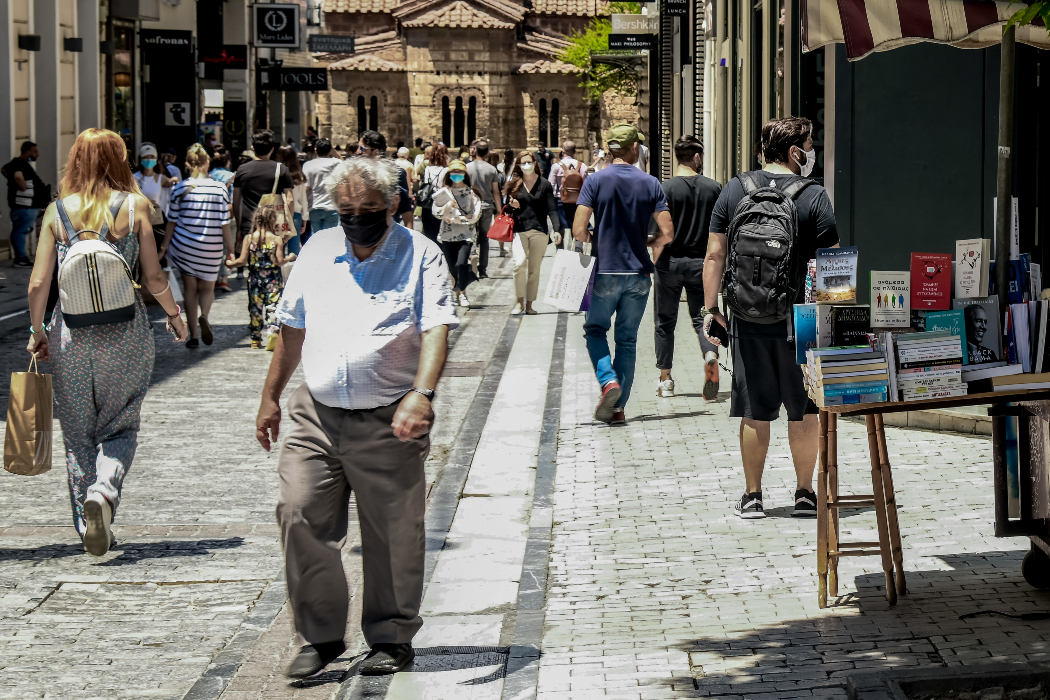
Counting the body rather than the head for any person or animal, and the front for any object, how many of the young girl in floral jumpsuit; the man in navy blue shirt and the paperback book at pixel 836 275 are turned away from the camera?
2

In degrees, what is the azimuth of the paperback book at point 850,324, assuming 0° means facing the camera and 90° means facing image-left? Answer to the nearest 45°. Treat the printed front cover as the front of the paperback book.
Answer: approximately 0°

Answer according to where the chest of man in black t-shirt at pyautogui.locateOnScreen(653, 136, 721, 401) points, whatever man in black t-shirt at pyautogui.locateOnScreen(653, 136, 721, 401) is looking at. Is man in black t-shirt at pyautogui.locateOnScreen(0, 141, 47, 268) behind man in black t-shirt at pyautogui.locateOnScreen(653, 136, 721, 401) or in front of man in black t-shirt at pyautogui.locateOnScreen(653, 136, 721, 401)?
in front

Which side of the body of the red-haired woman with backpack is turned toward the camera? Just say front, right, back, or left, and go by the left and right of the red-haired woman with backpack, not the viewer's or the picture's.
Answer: back

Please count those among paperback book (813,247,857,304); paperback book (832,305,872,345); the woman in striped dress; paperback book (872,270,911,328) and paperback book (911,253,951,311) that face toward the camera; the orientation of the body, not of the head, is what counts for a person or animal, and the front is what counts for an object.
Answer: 4

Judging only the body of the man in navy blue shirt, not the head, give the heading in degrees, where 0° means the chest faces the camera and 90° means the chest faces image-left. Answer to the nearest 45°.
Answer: approximately 180°

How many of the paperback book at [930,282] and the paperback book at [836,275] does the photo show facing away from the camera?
0

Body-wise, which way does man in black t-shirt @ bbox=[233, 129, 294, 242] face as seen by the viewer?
away from the camera

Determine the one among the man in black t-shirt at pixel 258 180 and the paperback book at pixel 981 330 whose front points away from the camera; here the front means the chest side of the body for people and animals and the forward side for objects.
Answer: the man in black t-shirt

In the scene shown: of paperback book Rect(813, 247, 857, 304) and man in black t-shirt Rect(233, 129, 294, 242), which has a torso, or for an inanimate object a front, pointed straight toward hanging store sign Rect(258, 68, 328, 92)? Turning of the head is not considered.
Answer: the man in black t-shirt

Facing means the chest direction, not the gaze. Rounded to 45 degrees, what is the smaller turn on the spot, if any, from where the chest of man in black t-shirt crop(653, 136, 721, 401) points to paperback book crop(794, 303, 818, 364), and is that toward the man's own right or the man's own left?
approximately 180°

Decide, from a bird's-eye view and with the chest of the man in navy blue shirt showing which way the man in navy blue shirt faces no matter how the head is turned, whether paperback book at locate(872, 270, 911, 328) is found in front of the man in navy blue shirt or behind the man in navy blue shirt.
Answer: behind

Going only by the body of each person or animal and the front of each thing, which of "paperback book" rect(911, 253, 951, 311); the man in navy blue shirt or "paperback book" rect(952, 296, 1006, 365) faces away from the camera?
the man in navy blue shirt
